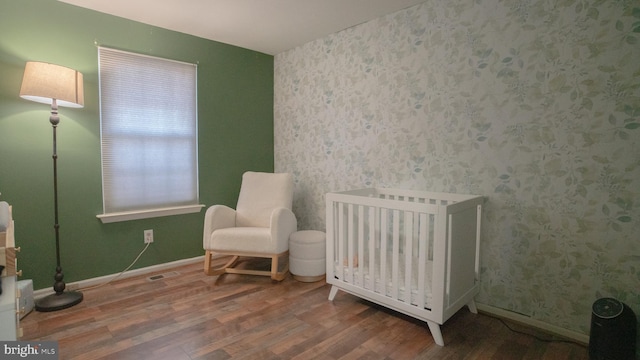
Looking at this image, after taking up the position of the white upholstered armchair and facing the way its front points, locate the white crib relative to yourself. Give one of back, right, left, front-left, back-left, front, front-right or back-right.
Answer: left

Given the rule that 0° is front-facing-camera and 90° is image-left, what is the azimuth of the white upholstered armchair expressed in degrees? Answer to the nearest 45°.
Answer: approximately 45°

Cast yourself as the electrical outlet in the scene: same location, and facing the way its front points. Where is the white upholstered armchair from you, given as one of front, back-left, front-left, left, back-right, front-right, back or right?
front-left

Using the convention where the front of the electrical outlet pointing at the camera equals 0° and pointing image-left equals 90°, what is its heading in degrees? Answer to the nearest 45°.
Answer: approximately 0°

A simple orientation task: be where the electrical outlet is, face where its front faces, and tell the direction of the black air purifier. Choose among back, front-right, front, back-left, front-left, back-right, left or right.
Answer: front-left

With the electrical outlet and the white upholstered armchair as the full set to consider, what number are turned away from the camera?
0

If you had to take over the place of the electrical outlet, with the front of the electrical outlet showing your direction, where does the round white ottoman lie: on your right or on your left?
on your left

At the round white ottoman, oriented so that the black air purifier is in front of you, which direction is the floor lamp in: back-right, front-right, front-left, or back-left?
back-right

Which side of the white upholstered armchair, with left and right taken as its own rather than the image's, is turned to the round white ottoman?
left

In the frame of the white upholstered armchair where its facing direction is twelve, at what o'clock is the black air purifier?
The black air purifier is roughly at 9 o'clock from the white upholstered armchair.
